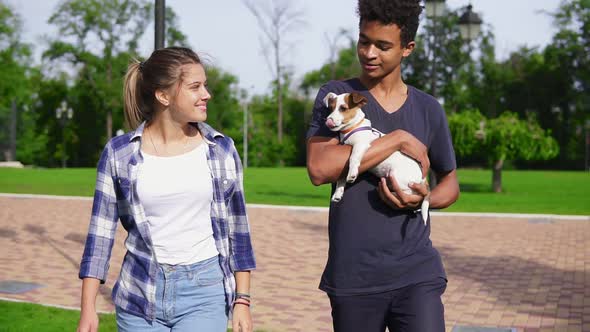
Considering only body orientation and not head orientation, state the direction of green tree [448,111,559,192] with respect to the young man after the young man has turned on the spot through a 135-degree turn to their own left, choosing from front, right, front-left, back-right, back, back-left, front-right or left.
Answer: front-left

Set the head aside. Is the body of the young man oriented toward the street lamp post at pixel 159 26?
no

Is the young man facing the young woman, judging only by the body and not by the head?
no

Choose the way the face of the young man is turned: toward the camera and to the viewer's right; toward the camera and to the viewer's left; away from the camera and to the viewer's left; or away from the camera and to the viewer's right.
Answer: toward the camera and to the viewer's left

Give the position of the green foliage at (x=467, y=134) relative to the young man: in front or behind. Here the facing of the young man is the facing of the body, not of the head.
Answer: behind

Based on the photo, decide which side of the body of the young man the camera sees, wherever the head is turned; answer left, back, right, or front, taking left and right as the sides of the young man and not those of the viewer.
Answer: front
